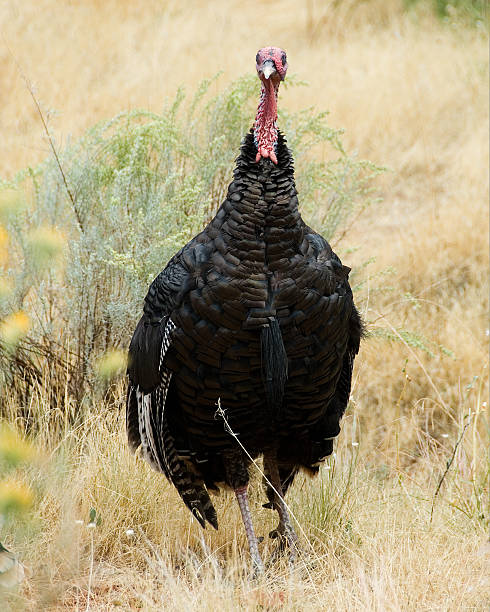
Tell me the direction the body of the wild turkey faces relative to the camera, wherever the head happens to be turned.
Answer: toward the camera
